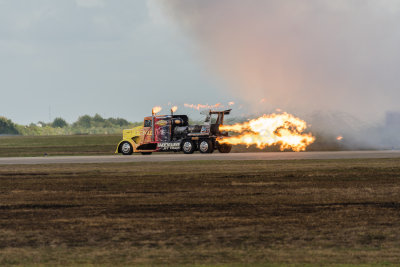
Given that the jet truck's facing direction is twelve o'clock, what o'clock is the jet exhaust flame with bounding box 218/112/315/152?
The jet exhaust flame is roughly at 6 o'clock from the jet truck.

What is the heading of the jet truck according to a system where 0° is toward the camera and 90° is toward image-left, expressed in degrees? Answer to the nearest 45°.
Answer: approximately 90°
